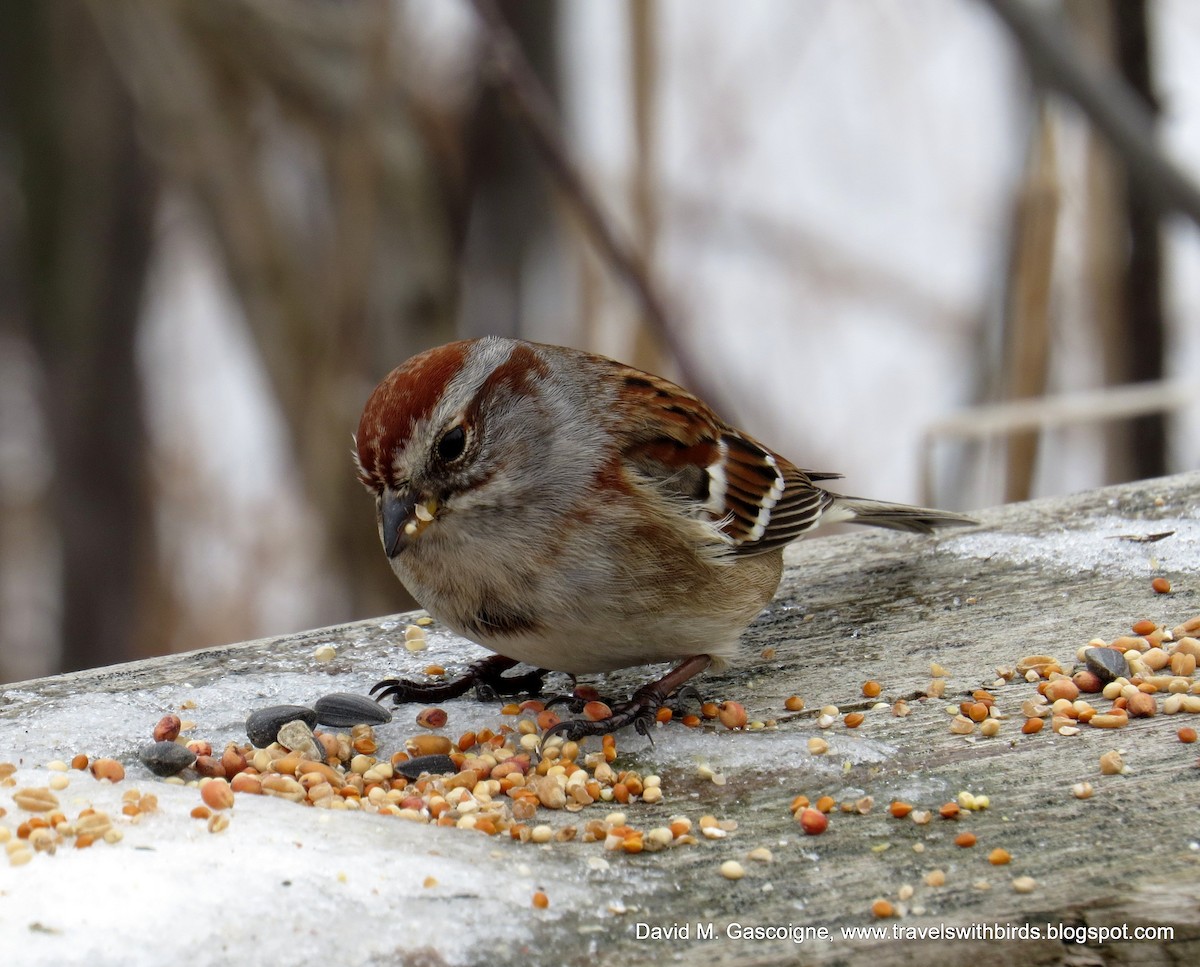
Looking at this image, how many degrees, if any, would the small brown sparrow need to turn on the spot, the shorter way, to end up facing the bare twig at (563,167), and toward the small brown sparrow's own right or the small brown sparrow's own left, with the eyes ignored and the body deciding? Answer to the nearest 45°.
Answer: approximately 135° to the small brown sparrow's own right

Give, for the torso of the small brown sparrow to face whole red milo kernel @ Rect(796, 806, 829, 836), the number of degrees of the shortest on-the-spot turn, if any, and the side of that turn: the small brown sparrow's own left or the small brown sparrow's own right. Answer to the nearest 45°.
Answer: approximately 90° to the small brown sparrow's own left

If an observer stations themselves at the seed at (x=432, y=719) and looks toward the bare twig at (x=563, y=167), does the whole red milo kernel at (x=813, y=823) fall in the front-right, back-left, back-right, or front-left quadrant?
back-right

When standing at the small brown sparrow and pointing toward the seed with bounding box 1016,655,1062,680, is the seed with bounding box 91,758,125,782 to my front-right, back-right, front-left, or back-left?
back-right

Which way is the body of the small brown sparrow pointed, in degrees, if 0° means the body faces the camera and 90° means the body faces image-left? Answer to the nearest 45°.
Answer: approximately 45°

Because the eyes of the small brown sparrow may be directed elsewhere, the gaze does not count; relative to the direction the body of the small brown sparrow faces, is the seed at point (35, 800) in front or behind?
in front
